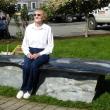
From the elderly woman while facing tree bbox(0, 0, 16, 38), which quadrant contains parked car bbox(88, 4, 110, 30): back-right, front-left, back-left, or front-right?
front-right
